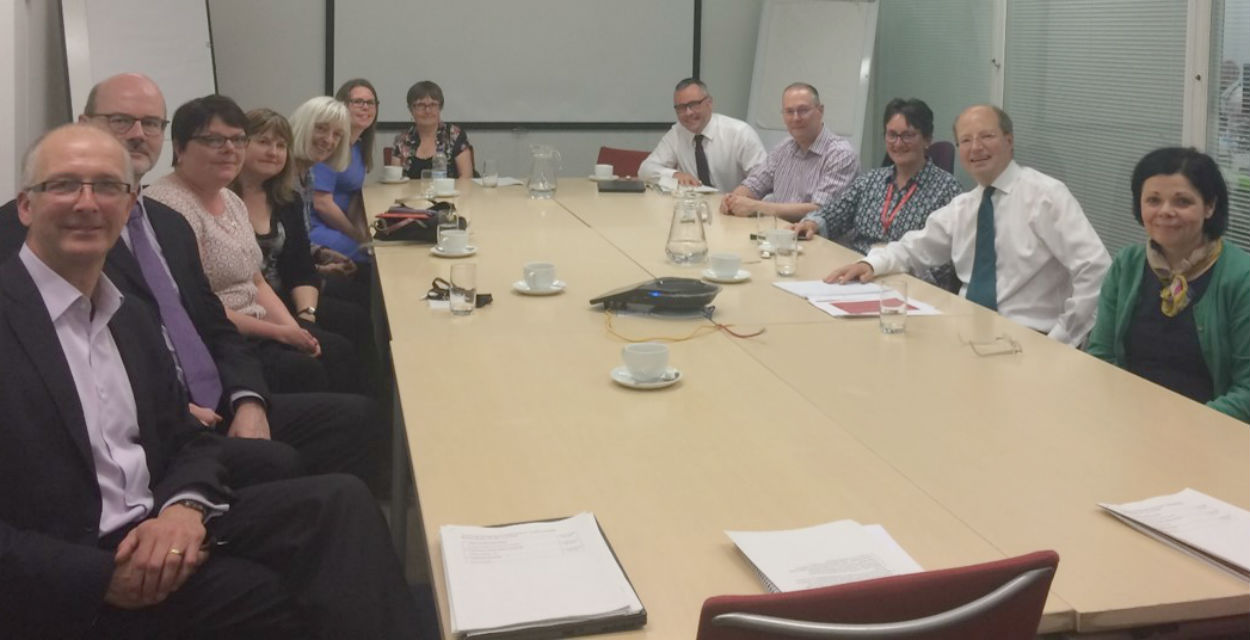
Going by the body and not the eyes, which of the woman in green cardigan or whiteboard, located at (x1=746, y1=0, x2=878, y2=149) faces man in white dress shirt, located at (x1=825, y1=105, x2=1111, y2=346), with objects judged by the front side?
the whiteboard

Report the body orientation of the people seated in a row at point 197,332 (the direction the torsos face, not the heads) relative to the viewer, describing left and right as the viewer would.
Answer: facing the viewer and to the right of the viewer

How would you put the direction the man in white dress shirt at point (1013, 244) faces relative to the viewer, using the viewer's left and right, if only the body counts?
facing the viewer and to the left of the viewer

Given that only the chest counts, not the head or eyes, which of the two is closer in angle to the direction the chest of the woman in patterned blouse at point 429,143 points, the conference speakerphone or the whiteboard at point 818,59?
the conference speakerphone

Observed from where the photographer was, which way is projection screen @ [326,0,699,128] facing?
facing the viewer

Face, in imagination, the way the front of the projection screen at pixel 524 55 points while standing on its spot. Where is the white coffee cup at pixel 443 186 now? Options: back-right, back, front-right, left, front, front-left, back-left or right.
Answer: front

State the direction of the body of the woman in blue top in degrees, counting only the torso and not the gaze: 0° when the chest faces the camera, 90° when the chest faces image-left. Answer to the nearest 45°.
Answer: approximately 315°

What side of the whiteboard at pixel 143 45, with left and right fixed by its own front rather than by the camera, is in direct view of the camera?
front

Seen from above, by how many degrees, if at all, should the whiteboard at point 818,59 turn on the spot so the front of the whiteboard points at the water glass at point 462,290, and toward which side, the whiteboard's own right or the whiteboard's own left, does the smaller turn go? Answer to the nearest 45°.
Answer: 0° — it already faces it

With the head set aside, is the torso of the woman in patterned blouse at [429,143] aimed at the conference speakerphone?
yes

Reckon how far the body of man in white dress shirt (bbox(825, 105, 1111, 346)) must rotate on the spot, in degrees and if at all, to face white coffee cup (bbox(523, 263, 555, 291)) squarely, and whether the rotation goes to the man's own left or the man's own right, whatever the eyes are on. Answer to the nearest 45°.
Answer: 0° — they already face it

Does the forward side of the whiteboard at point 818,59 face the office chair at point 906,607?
yes

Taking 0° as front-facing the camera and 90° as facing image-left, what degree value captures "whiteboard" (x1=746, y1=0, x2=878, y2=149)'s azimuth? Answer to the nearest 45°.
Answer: approximately 0°

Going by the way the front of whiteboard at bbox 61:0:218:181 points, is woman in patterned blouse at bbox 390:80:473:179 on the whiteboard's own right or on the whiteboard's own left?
on the whiteboard's own left
